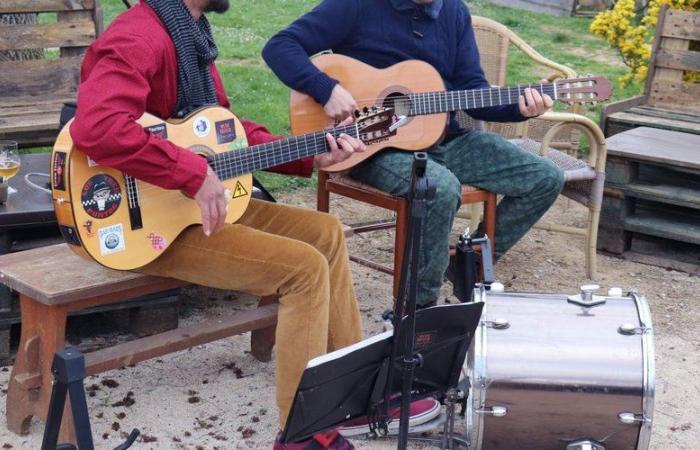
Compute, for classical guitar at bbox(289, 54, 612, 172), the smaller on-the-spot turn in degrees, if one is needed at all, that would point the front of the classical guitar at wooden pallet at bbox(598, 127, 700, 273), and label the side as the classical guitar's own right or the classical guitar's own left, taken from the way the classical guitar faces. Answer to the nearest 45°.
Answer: approximately 135° to the classical guitar's own left

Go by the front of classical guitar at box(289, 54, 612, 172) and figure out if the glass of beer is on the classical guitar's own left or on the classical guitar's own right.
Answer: on the classical guitar's own right

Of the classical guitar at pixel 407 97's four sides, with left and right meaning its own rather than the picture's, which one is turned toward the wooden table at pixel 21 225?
right

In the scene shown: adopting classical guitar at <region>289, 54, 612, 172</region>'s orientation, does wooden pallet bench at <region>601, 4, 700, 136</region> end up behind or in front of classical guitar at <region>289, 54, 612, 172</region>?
behind

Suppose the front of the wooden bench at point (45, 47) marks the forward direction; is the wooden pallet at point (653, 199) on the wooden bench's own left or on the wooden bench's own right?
on the wooden bench's own left
